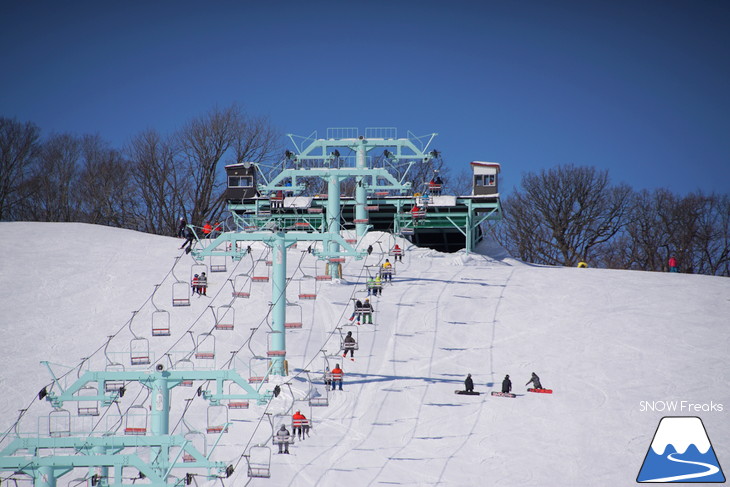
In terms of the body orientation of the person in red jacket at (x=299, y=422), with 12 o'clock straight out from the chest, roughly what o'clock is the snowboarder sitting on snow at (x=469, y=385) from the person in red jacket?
The snowboarder sitting on snow is roughly at 2 o'clock from the person in red jacket.

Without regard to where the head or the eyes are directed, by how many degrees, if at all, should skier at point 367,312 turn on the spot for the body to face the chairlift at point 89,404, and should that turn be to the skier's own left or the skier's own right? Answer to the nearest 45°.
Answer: approximately 135° to the skier's own left

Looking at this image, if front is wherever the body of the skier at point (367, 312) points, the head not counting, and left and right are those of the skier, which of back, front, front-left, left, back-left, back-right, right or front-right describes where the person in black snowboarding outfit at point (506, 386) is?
back-right

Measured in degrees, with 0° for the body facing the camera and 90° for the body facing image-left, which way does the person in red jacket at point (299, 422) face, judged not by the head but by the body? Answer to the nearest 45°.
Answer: approximately 180°

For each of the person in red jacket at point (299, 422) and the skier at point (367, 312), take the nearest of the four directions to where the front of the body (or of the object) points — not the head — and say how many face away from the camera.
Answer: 2

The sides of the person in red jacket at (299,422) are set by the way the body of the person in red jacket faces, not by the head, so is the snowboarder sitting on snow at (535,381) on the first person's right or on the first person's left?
on the first person's right

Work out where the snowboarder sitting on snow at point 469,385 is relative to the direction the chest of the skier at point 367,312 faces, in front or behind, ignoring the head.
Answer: behind

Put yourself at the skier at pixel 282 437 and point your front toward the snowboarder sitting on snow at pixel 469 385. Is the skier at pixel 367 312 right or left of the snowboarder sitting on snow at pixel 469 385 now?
left

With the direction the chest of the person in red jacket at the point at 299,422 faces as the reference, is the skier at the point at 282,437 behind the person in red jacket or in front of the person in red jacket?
behind

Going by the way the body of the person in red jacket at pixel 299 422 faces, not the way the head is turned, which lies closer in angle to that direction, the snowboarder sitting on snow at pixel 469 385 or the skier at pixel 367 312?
the skier

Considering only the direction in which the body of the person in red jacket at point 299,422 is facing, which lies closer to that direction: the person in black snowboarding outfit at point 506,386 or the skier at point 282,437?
the person in black snowboarding outfit

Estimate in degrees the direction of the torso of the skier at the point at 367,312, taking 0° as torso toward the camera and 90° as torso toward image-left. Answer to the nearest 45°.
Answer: approximately 180°
